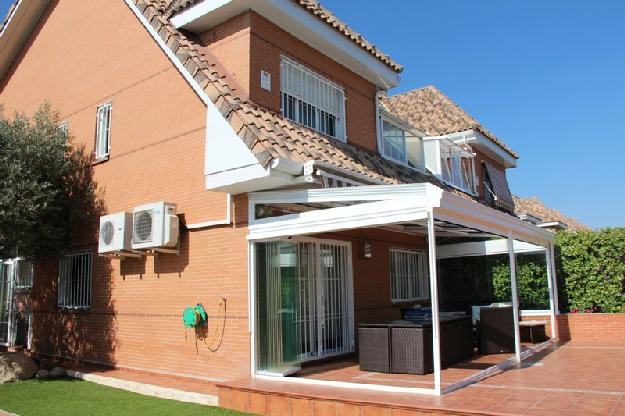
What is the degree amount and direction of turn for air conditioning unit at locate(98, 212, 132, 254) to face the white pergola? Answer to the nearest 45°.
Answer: approximately 90° to its left

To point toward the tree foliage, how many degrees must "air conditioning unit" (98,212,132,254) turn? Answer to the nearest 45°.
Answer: approximately 90° to its right

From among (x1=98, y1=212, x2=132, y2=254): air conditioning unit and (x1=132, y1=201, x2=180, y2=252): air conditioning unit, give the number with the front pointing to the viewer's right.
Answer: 0

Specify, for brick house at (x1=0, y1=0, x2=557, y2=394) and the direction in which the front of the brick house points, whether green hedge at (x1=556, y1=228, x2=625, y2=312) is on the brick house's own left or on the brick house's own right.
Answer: on the brick house's own left

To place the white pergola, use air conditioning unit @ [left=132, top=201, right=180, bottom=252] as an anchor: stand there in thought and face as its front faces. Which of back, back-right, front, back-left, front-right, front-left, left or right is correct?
left

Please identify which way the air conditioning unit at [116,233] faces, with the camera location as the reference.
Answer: facing the viewer and to the left of the viewer
